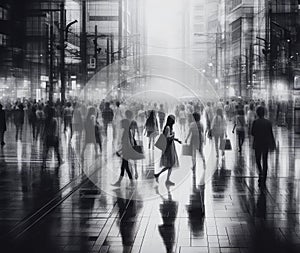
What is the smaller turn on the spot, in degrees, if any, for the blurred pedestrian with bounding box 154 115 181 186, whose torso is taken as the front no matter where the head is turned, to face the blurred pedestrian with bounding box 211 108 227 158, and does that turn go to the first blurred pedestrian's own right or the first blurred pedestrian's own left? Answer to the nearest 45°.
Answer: approximately 90° to the first blurred pedestrian's own left

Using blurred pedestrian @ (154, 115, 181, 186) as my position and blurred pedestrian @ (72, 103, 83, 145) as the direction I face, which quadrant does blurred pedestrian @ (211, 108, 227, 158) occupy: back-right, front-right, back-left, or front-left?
front-right

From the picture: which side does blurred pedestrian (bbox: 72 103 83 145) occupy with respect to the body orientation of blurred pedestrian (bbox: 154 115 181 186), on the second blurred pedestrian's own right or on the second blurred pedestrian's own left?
on the second blurred pedestrian's own left

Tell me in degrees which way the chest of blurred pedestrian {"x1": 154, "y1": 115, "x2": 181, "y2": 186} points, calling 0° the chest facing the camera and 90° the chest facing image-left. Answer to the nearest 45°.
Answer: approximately 270°

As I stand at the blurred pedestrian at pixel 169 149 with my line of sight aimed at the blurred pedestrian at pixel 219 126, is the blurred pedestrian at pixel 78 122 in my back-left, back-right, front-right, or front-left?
front-left
